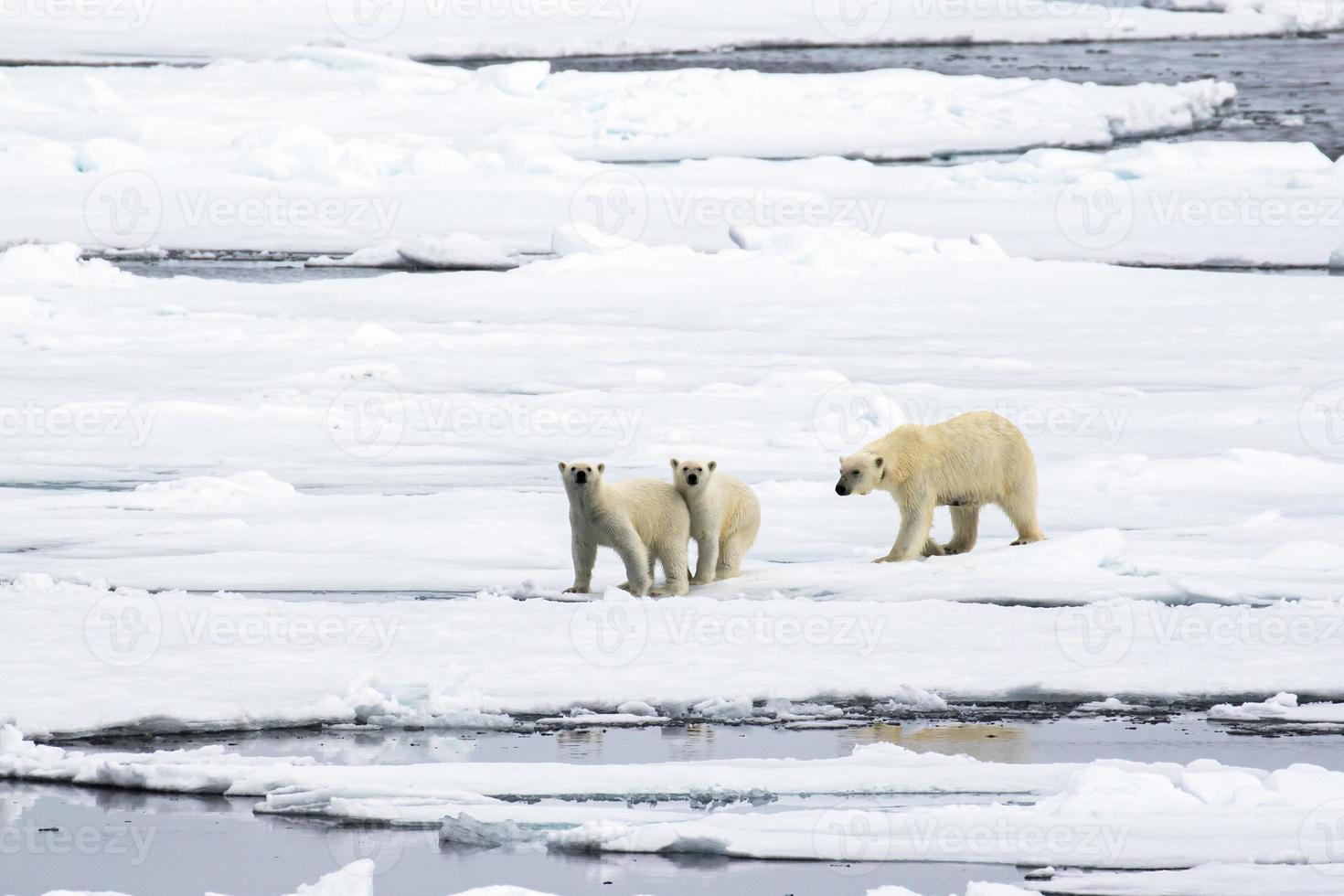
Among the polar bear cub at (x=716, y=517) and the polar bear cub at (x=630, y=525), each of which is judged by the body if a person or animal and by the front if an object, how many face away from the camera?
0

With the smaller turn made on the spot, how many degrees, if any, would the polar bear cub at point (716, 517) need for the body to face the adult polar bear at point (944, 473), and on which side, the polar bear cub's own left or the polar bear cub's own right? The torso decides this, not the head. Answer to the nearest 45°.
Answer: approximately 135° to the polar bear cub's own left

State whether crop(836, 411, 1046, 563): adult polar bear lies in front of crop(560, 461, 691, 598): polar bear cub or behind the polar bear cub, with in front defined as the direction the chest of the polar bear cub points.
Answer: behind

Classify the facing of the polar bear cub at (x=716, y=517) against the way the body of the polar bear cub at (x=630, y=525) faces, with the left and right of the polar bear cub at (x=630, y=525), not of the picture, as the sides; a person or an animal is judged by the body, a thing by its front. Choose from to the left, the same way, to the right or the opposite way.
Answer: the same way

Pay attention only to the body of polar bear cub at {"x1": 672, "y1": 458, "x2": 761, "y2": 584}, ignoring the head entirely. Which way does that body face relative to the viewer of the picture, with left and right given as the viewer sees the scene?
facing the viewer and to the left of the viewer
